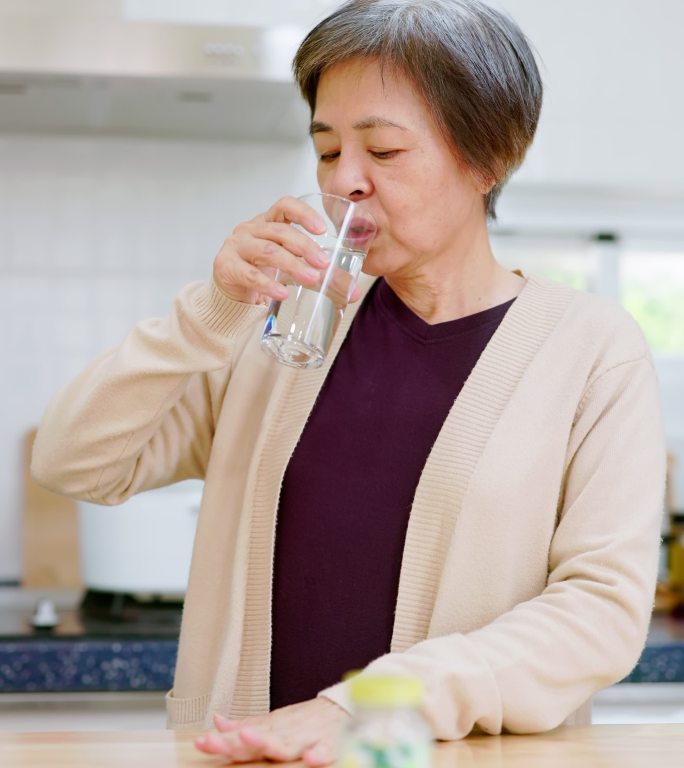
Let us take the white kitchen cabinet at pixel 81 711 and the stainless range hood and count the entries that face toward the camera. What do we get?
2

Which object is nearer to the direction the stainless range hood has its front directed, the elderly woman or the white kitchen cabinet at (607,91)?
the elderly woman

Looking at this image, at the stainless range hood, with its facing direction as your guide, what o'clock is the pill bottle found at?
The pill bottle is roughly at 12 o'clock from the stainless range hood.

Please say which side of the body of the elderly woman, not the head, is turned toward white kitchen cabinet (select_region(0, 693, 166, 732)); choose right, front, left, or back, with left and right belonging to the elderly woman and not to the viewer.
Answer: right

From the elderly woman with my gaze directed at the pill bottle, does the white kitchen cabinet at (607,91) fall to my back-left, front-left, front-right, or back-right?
back-left

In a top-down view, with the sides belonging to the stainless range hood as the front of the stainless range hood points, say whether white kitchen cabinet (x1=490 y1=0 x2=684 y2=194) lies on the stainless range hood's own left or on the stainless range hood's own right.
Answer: on the stainless range hood's own left

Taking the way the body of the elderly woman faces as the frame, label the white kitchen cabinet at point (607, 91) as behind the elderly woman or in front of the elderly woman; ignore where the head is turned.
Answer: behind

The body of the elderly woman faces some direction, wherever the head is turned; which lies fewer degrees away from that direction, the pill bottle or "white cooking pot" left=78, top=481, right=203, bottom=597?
the pill bottle

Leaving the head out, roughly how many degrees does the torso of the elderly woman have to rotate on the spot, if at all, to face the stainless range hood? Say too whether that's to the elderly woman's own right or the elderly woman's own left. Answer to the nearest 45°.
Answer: approximately 90° to the elderly woman's own right
